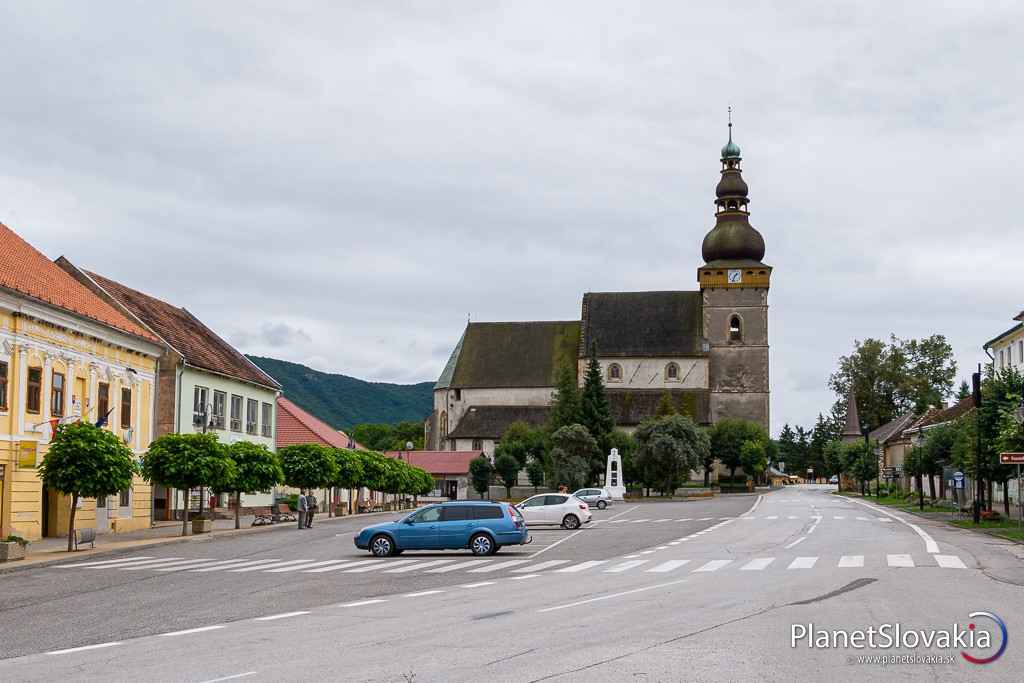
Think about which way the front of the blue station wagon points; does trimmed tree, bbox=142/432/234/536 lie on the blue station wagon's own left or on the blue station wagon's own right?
on the blue station wagon's own right

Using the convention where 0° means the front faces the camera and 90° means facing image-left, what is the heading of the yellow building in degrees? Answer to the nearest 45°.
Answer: approximately 315°

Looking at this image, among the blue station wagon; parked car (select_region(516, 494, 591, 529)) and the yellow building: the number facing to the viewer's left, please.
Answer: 2

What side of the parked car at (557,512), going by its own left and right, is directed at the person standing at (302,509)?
front

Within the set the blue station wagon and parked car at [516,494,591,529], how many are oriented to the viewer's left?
2

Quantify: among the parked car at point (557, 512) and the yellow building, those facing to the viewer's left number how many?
1

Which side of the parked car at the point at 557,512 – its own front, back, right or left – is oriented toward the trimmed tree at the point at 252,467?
front

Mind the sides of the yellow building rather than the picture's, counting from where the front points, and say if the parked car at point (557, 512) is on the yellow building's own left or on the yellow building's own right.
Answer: on the yellow building's own left

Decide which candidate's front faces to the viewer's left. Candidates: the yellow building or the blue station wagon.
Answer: the blue station wagon

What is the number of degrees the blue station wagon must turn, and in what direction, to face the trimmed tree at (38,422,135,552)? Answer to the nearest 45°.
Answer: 0° — it already faces it

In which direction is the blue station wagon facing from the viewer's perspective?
to the viewer's left

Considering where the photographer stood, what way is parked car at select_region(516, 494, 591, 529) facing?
facing to the left of the viewer

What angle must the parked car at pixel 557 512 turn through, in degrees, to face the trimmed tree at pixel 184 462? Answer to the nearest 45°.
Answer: approximately 45° to its left
